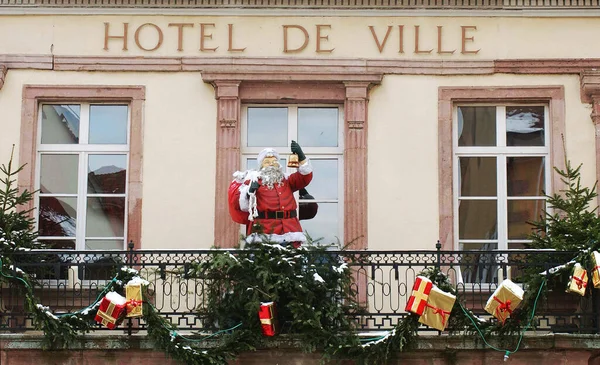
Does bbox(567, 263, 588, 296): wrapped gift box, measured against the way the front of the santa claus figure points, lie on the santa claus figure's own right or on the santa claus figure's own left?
on the santa claus figure's own left

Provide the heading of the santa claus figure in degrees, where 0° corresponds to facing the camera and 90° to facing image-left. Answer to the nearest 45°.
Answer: approximately 0°

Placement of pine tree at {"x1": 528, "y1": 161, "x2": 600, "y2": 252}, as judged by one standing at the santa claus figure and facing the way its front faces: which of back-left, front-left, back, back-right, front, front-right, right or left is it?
left

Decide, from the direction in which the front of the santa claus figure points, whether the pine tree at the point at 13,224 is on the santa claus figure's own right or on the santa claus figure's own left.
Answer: on the santa claus figure's own right
